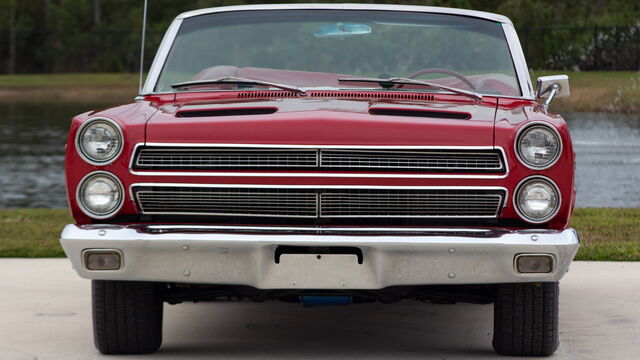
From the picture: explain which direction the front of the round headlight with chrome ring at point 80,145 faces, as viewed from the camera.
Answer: facing the viewer

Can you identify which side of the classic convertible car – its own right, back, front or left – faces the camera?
front
